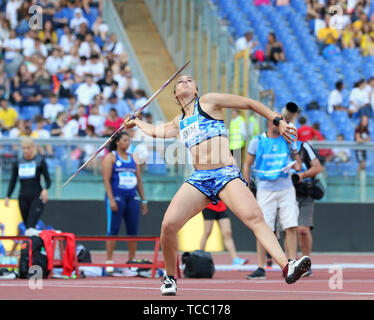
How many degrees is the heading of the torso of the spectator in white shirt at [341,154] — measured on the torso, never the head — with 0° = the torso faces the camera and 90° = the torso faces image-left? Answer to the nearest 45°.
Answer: approximately 0°

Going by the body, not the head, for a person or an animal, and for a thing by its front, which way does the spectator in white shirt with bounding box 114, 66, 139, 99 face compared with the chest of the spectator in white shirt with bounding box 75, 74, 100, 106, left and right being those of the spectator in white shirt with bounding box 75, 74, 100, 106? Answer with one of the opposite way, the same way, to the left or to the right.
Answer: the same way

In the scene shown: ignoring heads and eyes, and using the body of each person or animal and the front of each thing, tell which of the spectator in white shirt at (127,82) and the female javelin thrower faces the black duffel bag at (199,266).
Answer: the spectator in white shirt

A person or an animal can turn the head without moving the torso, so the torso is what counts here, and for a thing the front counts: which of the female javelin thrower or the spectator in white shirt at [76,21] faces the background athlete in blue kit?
the spectator in white shirt

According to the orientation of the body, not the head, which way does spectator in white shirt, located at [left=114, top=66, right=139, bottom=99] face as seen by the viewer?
toward the camera

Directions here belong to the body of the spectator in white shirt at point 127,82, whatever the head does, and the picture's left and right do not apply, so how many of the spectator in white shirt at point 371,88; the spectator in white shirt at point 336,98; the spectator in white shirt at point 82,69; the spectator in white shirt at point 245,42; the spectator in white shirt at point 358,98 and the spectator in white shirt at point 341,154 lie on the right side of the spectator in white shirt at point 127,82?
1

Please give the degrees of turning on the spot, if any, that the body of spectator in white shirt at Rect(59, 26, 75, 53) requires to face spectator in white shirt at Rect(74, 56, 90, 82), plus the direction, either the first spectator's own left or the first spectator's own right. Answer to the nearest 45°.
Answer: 0° — they already face them

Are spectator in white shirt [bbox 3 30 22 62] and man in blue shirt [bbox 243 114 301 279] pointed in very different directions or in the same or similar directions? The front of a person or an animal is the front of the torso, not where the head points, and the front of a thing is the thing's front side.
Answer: same or similar directions

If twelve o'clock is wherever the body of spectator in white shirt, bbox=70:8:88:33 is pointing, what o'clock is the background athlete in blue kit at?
The background athlete in blue kit is roughly at 12 o'clock from the spectator in white shirt.

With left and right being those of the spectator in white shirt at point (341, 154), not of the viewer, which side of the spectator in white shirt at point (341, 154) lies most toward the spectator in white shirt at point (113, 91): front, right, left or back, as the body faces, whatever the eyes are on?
right

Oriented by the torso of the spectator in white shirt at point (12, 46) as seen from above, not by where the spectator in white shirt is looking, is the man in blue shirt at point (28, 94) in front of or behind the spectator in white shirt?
in front

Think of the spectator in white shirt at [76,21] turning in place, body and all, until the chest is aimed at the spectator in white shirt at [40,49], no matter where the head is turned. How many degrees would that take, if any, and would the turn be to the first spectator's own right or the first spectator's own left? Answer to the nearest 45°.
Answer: approximately 45° to the first spectator's own right

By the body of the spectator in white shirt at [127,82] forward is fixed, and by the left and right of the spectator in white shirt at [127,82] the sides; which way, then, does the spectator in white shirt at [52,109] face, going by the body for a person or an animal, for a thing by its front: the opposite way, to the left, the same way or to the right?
the same way

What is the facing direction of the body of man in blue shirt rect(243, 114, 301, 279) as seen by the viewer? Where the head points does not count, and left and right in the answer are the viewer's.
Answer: facing the viewer

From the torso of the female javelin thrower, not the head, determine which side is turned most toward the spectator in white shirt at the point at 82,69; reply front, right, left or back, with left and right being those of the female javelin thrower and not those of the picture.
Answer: back

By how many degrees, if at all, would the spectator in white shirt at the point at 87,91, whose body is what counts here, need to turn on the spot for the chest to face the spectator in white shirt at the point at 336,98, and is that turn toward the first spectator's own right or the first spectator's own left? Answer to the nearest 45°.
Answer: approximately 90° to the first spectator's own left
